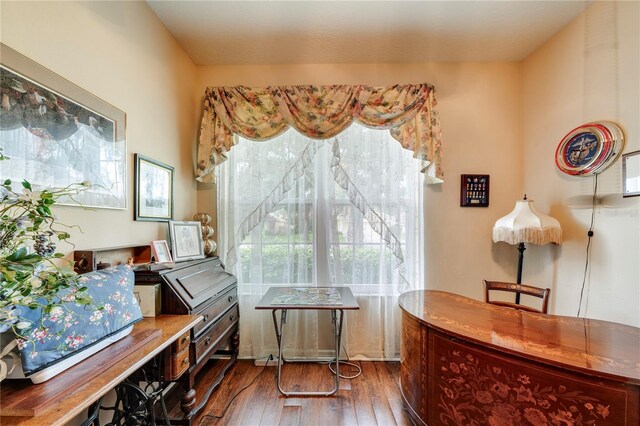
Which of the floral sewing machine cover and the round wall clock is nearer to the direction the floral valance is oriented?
the floral sewing machine cover

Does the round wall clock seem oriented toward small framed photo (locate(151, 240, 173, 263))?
yes

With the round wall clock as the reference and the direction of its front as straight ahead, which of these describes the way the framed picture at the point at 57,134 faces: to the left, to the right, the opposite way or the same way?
the opposite way

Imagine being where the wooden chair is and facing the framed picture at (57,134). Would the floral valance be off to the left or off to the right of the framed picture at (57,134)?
right

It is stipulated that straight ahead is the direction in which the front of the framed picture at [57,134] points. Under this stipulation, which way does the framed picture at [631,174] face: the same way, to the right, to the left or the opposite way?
the opposite way

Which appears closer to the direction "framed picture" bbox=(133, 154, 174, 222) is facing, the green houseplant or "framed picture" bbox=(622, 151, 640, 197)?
the framed picture

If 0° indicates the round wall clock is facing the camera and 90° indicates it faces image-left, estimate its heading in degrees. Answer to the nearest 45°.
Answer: approximately 45°

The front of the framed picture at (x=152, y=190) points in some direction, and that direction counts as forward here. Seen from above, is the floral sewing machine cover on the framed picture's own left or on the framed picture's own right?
on the framed picture's own right
